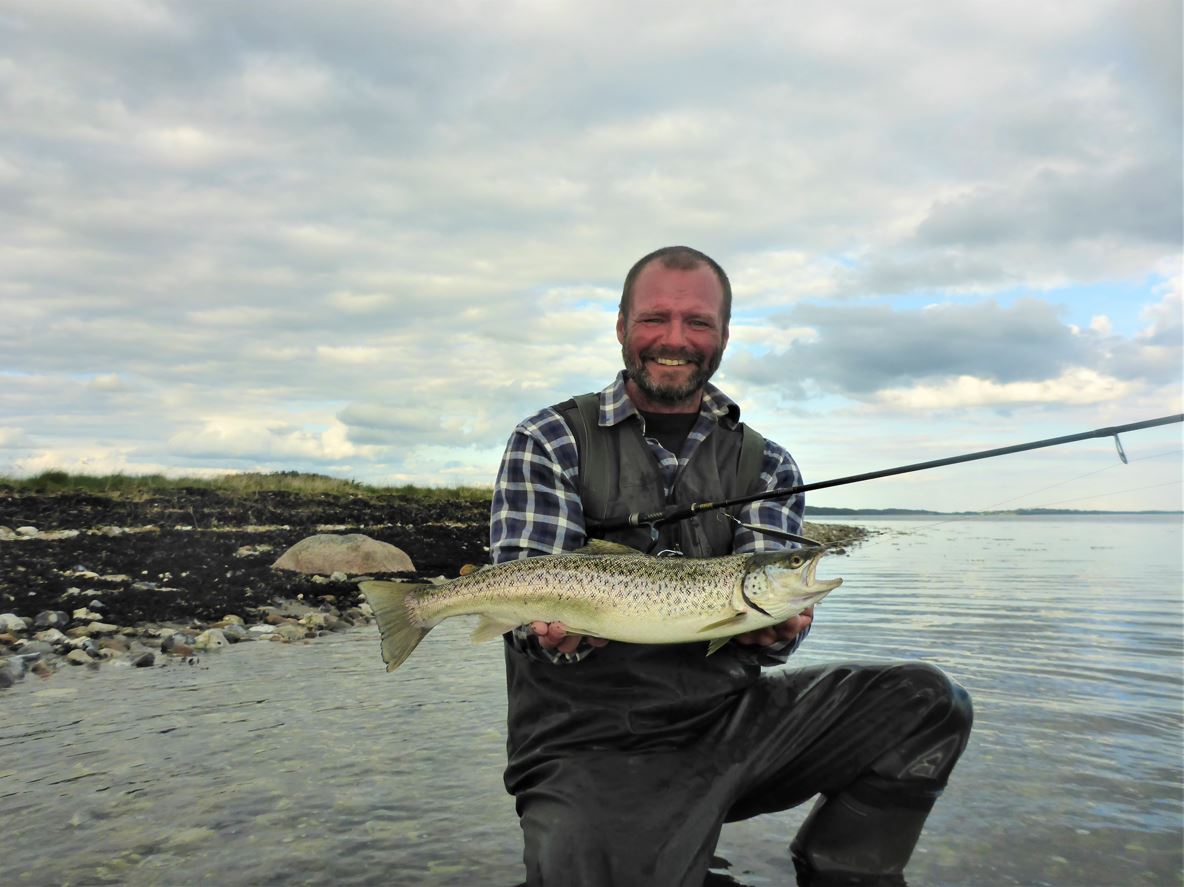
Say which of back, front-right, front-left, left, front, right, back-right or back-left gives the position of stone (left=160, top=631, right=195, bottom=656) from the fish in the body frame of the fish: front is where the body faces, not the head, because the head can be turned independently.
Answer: back-left

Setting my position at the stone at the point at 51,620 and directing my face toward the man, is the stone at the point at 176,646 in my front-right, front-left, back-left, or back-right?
front-left

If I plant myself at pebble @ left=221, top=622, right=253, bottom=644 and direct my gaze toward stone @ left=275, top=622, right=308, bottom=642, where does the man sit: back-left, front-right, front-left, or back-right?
front-right

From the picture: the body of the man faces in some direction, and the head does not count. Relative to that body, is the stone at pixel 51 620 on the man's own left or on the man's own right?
on the man's own right

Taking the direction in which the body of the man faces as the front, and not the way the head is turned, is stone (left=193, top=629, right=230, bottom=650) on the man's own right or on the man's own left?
on the man's own right

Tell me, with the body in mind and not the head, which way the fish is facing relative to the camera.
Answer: to the viewer's right

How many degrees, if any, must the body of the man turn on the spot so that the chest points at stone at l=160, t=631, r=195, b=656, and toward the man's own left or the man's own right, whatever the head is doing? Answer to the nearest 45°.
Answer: approximately 135° to the man's own right

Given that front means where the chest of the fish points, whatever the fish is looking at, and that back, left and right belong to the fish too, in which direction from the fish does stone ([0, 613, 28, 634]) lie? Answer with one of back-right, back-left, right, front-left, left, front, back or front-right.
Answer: back-left

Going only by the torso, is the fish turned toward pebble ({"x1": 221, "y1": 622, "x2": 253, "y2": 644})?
no

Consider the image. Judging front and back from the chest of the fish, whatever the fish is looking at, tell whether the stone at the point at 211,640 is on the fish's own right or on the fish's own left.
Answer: on the fish's own left

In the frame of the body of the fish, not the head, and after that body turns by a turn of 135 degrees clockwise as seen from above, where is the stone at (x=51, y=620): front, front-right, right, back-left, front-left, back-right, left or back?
right

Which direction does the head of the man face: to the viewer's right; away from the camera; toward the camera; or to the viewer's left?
toward the camera

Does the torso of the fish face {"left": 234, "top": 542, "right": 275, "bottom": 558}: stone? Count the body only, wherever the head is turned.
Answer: no

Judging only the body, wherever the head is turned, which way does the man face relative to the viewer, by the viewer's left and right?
facing the viewer

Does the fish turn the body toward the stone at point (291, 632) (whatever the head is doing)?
no

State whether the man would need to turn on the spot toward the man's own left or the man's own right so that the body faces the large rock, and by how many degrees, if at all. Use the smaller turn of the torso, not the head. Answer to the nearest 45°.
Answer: approximately 135° to the man's own right
